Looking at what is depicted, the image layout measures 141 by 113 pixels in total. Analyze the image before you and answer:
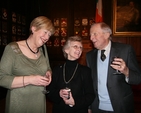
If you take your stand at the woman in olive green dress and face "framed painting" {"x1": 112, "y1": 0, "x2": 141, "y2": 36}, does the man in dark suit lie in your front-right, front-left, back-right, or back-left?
front-right

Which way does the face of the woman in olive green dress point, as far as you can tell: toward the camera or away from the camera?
toward the camera

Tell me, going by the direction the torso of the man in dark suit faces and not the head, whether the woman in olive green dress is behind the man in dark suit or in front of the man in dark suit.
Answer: in front

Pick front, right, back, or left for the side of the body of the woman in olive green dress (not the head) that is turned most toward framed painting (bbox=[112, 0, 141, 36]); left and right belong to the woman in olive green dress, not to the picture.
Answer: left

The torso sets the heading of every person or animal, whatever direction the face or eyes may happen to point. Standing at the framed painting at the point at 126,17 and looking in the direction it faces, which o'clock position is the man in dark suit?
The man in dark suit is roughly at 12 o'clock from the framed painting.

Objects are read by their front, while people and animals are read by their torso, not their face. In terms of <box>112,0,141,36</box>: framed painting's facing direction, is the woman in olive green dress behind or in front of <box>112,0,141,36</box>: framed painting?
in front

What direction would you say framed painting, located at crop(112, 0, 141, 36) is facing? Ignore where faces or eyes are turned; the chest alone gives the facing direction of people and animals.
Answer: toward the camera

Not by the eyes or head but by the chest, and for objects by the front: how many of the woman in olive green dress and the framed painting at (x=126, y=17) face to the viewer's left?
0

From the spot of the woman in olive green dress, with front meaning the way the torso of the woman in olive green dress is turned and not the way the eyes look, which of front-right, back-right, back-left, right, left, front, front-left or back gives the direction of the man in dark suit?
front-left

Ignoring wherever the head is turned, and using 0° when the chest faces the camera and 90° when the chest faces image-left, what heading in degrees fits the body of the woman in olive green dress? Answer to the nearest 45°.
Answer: approximately 315°

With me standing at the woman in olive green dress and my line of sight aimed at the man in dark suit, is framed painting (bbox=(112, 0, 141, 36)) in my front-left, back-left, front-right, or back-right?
front-left

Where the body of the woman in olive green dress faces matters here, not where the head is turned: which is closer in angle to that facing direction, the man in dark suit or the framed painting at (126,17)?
the man in dark suit

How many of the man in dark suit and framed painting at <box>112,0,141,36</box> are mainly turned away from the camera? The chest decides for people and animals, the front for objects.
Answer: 0
